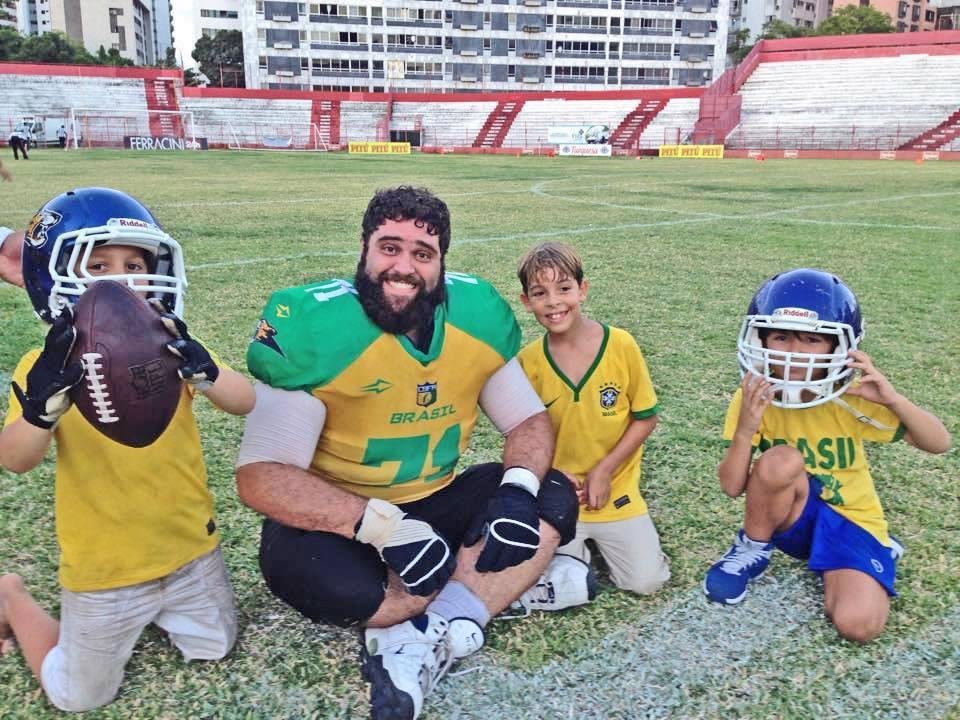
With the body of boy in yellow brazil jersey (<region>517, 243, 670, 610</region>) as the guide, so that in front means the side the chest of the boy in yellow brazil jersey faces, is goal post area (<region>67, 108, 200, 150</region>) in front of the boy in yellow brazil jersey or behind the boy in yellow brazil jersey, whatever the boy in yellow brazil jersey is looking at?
behind

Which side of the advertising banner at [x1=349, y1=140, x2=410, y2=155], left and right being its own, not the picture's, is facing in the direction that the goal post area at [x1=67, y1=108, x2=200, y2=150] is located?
right

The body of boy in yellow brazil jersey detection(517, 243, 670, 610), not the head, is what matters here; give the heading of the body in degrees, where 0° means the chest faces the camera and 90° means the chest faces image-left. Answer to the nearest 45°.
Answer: approximately 0°

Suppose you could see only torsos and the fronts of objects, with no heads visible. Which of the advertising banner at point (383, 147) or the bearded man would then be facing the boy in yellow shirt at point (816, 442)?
the advertising banner

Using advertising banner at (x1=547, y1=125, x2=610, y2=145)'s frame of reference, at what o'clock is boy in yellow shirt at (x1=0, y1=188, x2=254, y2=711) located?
The boy in yellow shirt is roughly at 12 o'clock from the advertising banner.

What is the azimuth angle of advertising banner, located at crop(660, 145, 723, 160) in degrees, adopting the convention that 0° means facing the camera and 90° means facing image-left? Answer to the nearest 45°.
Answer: approximately 0°
